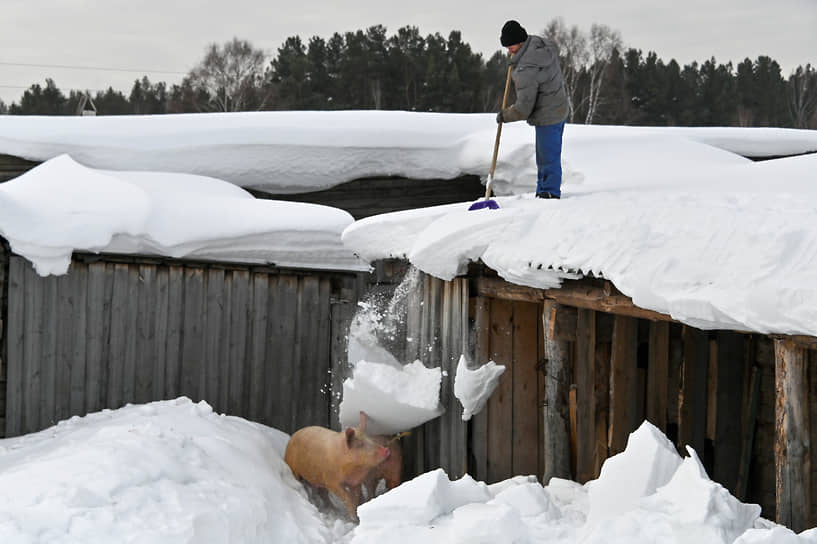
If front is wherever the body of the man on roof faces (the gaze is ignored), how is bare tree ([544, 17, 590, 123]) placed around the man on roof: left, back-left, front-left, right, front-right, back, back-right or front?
right

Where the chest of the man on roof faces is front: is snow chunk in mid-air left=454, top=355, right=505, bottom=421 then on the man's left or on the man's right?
on the man's left

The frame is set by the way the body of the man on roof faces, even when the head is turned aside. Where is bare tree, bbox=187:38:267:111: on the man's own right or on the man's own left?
on the man's own right

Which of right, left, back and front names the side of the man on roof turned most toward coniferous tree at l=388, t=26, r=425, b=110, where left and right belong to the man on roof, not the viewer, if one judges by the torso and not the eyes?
right

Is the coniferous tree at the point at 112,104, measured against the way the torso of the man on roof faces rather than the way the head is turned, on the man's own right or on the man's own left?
on the man's own right

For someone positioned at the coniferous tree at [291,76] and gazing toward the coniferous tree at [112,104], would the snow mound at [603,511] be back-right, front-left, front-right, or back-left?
back-left

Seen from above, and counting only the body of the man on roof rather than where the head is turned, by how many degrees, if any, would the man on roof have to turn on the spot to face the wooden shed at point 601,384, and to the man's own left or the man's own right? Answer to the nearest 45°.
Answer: approximately 90° to the man's own left

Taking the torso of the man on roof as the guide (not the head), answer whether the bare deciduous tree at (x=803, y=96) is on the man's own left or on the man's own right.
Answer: on the man's own right

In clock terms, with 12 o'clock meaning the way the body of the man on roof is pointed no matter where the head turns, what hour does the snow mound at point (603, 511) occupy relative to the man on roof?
The snow mound is roughly at 9 o'clock from the man on roof.

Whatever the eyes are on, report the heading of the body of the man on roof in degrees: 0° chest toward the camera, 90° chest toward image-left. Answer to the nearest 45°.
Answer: approximately 90°
